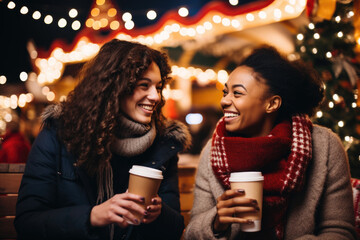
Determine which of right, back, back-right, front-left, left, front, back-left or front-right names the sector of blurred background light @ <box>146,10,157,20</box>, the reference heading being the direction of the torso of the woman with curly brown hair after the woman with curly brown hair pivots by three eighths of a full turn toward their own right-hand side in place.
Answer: right

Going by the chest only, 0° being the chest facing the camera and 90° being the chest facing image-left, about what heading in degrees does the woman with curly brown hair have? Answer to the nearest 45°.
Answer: approximately 315°

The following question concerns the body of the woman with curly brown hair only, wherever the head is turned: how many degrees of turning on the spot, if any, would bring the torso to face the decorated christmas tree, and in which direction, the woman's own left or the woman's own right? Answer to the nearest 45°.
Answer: approximately 90° to the woman's own left

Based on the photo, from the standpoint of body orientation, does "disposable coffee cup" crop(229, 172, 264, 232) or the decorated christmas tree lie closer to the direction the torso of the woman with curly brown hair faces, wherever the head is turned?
the disposable coffee cup

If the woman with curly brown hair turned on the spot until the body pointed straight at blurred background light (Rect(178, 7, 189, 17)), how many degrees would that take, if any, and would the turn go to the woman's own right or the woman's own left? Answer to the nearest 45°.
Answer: approximately 135° to the woman's own left

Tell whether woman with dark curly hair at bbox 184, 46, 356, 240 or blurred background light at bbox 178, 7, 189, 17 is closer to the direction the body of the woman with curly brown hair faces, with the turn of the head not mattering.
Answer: the woman with dark curly hair

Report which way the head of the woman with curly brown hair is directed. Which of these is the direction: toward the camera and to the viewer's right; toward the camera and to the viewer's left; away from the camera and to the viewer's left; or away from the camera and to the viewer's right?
toward the camera and to the viewer's right

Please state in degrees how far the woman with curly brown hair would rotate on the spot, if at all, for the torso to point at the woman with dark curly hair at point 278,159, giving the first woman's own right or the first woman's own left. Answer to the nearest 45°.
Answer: approximately 45° to the first woman's own left

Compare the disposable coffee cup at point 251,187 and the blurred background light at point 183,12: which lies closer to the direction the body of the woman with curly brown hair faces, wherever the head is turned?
the disposable coffee cup
